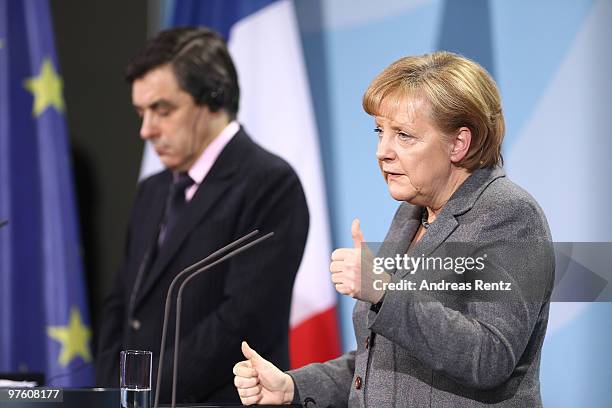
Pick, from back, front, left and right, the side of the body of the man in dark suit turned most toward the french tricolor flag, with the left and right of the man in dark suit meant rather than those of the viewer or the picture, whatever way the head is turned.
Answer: back

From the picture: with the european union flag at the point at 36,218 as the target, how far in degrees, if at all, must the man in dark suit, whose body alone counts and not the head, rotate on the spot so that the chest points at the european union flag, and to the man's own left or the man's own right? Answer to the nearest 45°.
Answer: approximately 90° to the man's own right

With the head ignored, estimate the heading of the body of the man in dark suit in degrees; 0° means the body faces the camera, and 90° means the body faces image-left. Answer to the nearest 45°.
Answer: approximately 45°

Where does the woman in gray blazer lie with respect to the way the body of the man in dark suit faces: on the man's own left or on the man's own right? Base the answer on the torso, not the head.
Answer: on the man's own left

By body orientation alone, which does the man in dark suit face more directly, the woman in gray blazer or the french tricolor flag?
the woman in gray blazer

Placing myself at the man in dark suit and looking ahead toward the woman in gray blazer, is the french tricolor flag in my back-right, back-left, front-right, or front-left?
back-left

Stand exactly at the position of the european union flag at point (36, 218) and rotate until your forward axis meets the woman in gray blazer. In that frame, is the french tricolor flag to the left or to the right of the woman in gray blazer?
left
